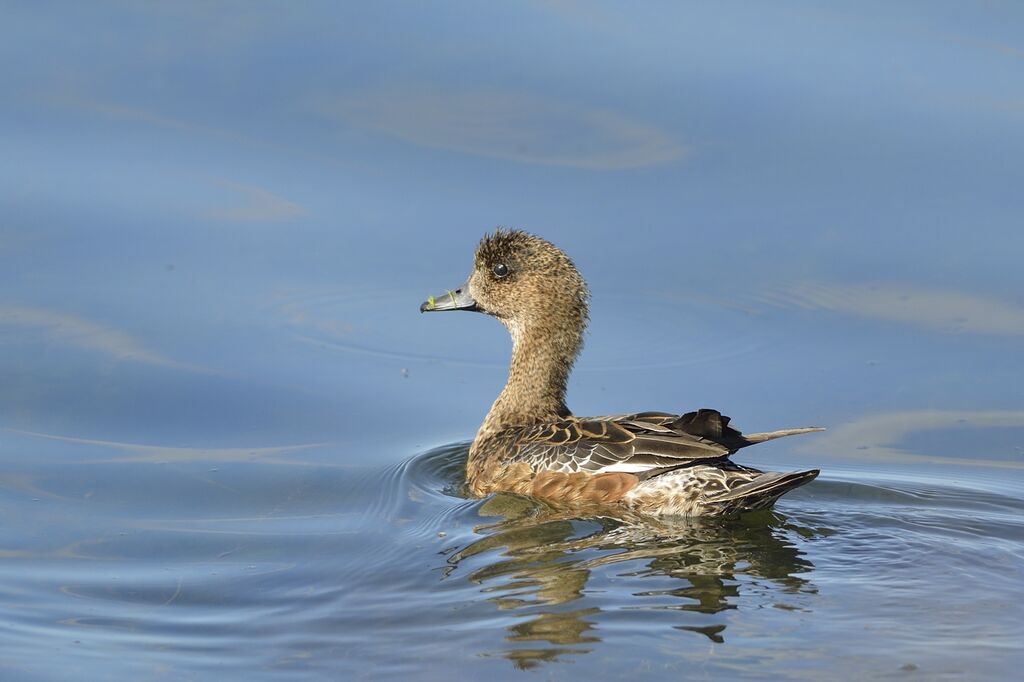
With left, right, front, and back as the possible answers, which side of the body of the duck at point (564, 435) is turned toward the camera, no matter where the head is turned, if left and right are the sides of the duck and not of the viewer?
left
